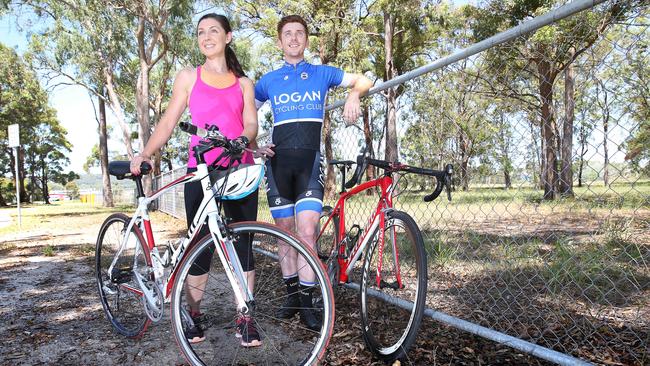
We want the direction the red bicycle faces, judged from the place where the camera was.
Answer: facing the viewer and to the right of the viewer

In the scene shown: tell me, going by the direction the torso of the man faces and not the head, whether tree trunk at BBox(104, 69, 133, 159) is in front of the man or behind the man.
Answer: behind

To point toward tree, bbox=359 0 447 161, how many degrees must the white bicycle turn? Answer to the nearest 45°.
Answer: approximately 90° to its left

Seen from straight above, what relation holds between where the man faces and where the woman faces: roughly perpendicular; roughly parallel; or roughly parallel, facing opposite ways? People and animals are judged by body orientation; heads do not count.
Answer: roughly parallel

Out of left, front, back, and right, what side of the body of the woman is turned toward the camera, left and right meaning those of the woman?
front

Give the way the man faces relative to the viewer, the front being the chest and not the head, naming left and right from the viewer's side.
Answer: facing the viewer

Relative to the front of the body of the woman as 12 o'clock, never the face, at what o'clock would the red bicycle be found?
The red bicycle is roughly at 10 o'clock from the woman.

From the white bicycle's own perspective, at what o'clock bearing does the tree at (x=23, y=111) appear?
The tree is roughly at 7 o'clock from the white bicycle.

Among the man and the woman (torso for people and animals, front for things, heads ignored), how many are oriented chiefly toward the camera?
2

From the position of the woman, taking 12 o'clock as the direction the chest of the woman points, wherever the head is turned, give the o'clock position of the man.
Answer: The man is roughly at 9 o'clock from the woman.

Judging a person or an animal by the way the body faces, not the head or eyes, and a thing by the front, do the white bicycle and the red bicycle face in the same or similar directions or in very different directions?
same or similar directions

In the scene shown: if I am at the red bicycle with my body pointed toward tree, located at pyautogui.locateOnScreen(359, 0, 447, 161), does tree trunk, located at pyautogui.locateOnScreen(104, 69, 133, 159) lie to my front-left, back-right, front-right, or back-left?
front-left

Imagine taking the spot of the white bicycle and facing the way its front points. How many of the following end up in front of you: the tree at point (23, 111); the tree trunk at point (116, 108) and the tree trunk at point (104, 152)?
0

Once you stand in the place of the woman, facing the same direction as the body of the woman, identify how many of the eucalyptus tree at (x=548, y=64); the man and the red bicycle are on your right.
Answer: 0
